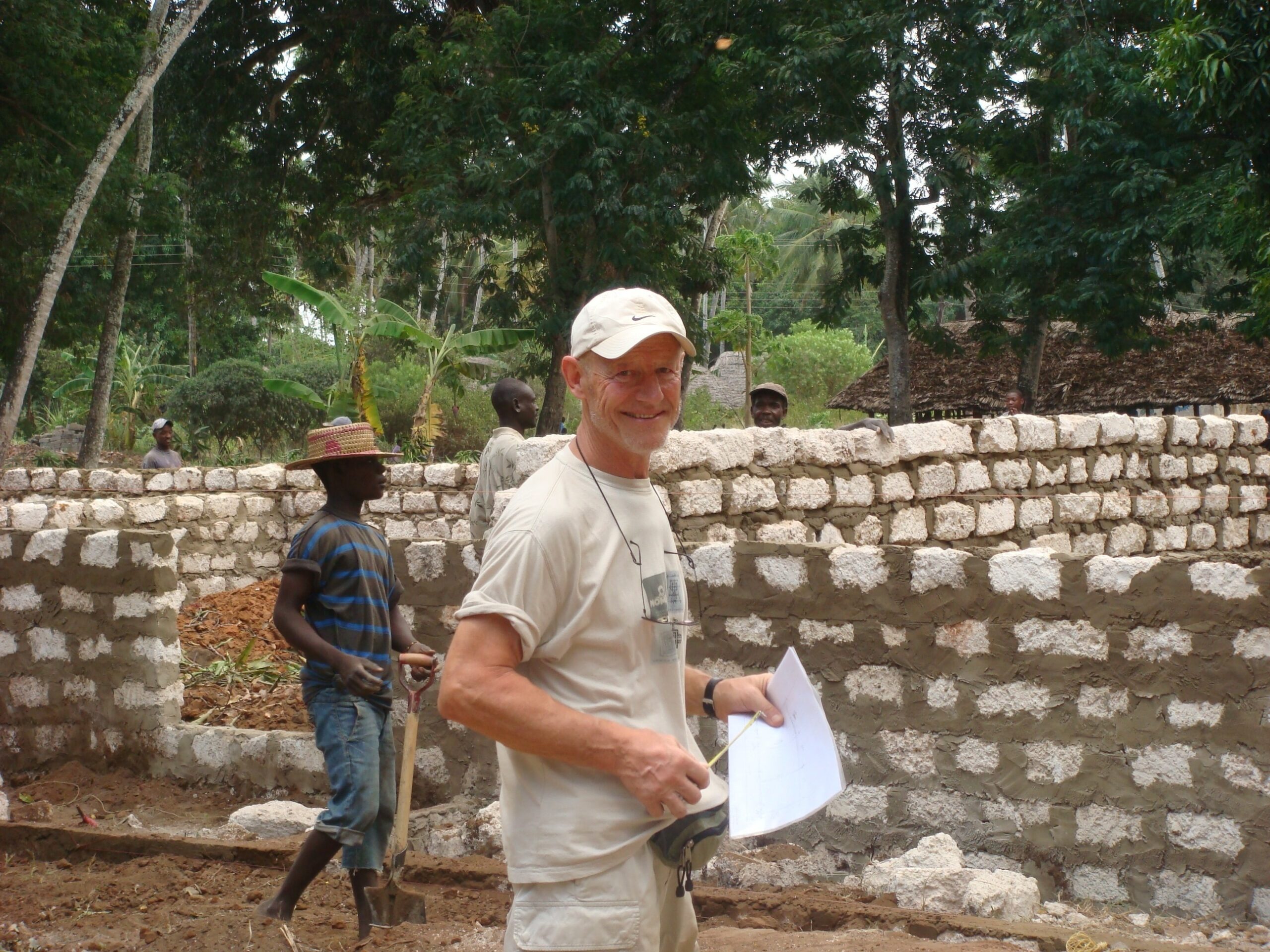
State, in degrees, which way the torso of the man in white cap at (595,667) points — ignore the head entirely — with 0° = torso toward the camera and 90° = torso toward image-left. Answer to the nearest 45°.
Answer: approximately 315°

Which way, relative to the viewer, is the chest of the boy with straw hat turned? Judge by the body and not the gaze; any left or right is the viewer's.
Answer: facing the viewer and to the right of the viewer

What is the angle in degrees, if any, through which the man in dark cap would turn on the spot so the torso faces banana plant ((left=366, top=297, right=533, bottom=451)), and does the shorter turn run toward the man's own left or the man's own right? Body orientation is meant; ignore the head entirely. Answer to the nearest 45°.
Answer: approximately 135° to the man's own right

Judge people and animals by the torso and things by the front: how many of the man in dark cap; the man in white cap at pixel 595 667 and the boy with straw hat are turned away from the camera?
0

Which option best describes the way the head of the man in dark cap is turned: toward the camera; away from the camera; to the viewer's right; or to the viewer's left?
toward the camera

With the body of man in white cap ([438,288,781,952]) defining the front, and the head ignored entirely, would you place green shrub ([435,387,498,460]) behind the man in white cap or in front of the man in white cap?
behind

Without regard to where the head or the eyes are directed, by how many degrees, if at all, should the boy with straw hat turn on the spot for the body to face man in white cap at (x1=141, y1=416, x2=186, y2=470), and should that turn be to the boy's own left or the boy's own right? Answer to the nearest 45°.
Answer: approximately 135° to the boy's own left

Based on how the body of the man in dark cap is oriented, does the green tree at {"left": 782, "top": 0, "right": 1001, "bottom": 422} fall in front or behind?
behind

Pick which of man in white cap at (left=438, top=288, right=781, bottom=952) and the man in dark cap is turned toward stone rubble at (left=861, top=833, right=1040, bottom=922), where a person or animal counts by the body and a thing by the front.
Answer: the man in dark cap

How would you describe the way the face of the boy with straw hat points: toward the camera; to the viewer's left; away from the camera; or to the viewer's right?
to the viewer's right

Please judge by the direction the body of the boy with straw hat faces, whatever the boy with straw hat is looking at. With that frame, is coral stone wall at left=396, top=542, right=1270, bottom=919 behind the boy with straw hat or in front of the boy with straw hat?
in front

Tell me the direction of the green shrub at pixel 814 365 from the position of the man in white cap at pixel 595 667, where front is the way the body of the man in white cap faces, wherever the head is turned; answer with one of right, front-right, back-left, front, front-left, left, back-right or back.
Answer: back-left

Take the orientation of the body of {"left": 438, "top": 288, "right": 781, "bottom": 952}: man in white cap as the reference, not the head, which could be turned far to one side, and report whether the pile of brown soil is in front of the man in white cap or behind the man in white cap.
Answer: behind

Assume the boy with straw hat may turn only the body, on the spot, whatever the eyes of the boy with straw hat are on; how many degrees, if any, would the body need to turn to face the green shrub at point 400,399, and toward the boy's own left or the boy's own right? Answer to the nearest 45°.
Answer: approximately 135° to the boy's own left

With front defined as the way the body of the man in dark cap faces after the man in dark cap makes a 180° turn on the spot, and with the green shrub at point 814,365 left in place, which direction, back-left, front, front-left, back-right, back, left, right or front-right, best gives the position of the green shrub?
front

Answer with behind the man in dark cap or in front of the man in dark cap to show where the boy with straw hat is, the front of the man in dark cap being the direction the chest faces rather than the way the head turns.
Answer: in front

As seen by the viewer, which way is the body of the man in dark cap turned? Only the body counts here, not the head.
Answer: toward the camera

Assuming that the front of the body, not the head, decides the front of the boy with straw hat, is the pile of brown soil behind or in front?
behind

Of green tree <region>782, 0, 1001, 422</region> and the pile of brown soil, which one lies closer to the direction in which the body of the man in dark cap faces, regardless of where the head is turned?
the pile of brown soil
